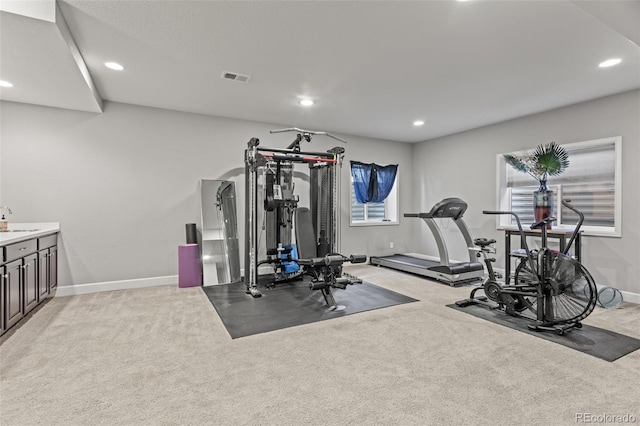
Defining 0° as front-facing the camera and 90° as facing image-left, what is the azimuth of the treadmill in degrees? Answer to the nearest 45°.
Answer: approximately 315°

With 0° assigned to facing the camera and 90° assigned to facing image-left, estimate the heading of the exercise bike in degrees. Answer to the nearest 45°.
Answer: approximately 315°

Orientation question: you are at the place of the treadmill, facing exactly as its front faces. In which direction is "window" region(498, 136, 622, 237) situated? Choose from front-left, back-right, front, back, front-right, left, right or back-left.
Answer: front-left

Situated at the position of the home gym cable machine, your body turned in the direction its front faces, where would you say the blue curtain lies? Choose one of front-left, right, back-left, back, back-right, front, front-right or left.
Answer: left

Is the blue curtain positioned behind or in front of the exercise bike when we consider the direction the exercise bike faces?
behind

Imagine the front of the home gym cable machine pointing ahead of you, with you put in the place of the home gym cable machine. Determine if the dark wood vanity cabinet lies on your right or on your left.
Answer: on your right

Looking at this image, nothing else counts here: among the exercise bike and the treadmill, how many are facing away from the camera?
0

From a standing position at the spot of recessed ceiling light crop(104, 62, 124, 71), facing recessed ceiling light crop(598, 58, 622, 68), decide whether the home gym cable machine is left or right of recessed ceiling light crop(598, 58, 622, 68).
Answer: left

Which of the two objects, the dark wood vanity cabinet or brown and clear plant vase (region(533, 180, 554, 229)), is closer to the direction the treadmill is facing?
the brown and clear plant vase
